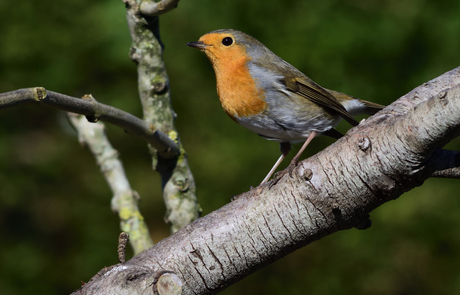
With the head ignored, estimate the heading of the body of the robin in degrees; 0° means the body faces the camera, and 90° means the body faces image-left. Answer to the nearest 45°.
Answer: approximately 90°
